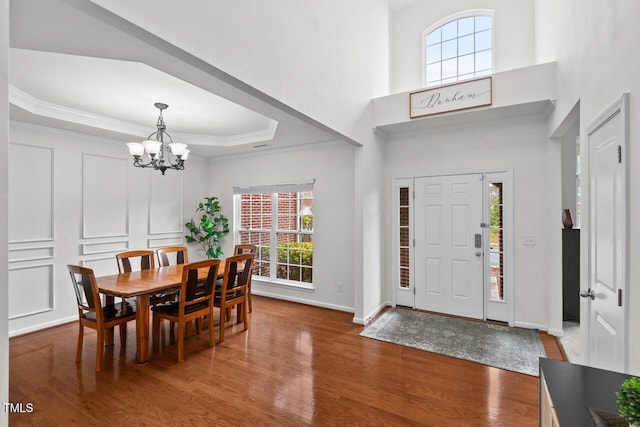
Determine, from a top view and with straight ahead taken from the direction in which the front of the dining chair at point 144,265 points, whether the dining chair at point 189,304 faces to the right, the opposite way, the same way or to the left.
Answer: the opposite way

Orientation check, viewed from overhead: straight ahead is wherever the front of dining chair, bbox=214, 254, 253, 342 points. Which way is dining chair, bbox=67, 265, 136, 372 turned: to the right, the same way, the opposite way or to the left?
to the right

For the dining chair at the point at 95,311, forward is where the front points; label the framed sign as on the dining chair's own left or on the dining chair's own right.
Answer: on the dining chair's own right

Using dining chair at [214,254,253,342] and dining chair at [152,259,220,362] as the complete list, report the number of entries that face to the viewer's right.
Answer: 0

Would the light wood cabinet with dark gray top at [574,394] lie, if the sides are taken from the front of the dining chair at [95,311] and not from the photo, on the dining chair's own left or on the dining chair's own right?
on the dining chair's own right

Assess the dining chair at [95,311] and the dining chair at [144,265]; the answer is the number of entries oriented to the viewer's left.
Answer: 0

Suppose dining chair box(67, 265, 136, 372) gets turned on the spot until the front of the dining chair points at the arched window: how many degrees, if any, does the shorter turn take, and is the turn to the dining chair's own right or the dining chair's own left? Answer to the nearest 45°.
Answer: approximately 45° to the dining chair's own right

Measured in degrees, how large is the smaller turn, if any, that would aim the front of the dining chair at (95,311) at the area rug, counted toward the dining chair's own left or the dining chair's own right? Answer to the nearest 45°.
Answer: approximately 90° to the dining chair's own right

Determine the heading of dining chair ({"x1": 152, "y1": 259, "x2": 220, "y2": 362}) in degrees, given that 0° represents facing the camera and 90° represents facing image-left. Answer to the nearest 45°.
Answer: approximately 135°

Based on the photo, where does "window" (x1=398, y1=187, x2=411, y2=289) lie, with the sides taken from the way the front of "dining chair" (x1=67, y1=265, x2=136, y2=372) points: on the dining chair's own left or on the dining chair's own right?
on the dining chair's own right

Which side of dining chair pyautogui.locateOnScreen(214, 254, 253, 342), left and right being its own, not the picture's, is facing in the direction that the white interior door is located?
back

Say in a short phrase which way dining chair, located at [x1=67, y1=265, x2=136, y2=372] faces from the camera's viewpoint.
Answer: facing away from the viewer and to the right of the viewer

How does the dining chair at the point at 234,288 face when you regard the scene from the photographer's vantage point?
facing away from the viewer and to the left of the viewer
